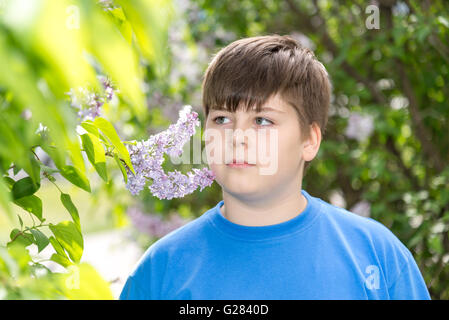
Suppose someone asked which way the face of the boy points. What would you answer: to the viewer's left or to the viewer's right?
to the viewer's left

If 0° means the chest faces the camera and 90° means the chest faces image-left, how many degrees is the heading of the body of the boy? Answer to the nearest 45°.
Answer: approximately 0°
